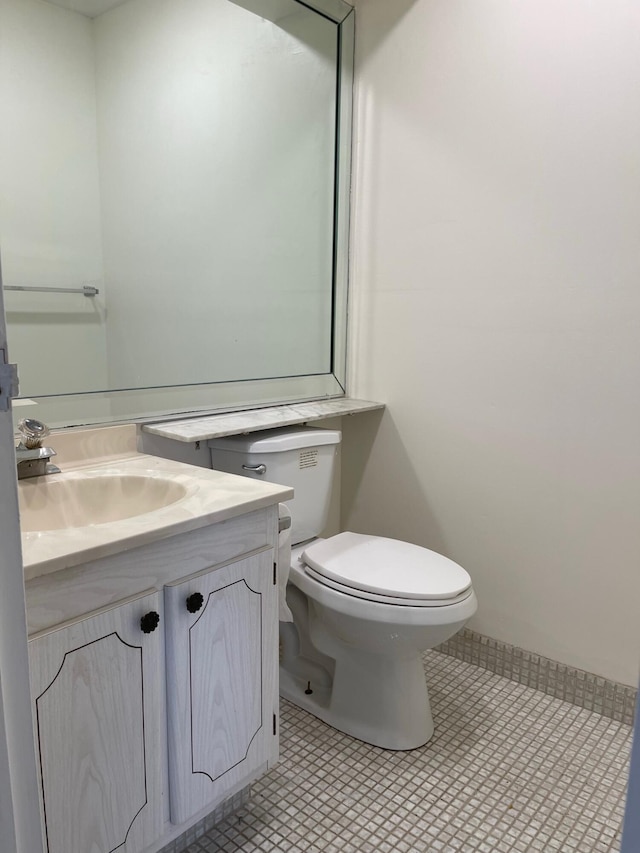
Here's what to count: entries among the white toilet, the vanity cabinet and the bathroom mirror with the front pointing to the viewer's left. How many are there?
0

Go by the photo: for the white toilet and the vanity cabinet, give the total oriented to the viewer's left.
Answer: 0

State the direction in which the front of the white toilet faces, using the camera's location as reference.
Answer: facing the viewer and to the right of the viewer

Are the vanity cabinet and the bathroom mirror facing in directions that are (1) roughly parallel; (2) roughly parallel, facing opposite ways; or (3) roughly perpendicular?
roughly parallel

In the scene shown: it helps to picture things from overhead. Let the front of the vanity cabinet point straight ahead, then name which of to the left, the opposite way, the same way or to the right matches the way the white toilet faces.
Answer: the same way

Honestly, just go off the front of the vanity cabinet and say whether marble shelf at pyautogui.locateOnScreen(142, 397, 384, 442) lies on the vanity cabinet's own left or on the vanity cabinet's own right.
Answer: on the vanity cabinet's own left

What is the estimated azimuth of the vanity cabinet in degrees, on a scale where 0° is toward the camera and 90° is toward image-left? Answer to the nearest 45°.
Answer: approximately 315°

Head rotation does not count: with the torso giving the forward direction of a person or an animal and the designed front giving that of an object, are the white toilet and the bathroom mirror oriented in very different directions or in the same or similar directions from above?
same or similar directions

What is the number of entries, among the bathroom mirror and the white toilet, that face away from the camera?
0

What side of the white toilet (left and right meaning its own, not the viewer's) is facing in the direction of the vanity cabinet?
right
